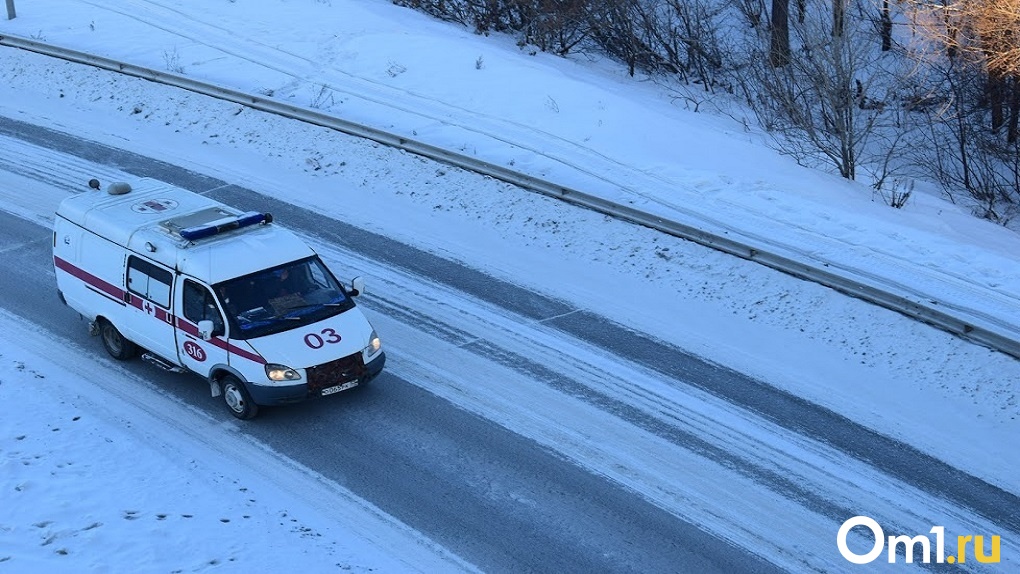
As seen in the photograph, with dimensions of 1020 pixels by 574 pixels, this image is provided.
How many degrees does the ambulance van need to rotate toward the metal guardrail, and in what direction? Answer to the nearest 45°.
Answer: approximately 90° to its left

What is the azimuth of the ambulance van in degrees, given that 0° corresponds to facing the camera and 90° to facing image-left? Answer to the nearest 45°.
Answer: approximately 315°

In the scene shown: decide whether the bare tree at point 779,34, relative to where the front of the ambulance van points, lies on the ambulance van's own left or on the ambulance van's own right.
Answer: on the ambulance van's own left

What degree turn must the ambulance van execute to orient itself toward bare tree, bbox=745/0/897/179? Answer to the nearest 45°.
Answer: approximately 90° to its left
